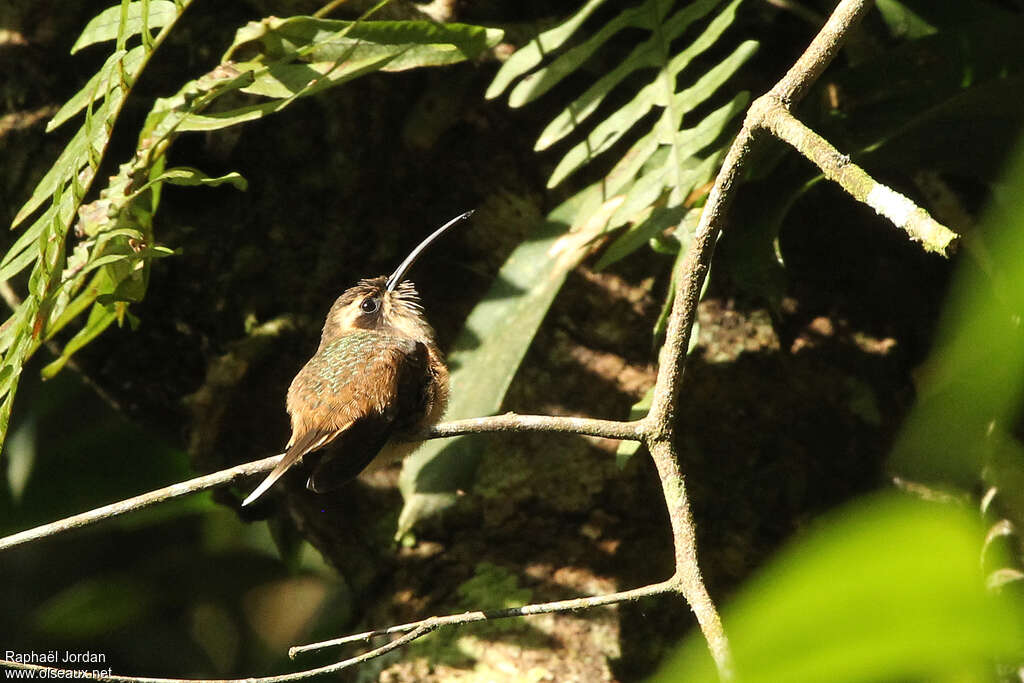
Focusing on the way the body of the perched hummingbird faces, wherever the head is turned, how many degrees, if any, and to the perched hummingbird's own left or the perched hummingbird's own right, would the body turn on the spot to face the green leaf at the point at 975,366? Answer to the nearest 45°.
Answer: approximately 135° to the perched hummingbird's own right

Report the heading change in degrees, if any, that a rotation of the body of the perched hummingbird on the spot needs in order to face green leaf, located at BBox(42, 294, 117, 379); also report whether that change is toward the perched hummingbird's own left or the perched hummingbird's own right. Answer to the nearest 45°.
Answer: approximately 135° to the perched hummingbird's own left

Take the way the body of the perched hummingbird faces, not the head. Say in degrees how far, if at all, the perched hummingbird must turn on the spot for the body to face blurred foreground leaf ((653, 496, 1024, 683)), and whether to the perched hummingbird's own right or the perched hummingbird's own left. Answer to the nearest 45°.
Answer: approximately 135° to the perched hummingbird's own right

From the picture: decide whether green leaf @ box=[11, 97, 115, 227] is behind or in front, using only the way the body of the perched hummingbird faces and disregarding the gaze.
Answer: behind

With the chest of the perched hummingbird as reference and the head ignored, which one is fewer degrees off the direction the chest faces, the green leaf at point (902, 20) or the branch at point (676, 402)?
the green leaf

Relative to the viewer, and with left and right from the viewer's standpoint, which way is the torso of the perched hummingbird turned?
facing away from the viewer and to the right of the viewer
